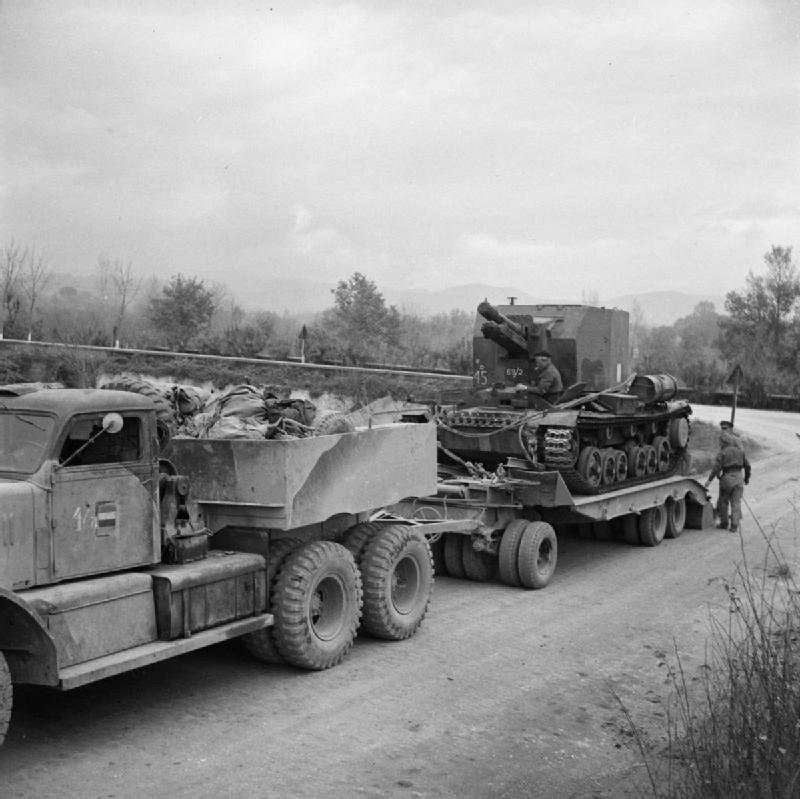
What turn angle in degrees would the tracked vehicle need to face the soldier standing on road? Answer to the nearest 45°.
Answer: approximately 180°

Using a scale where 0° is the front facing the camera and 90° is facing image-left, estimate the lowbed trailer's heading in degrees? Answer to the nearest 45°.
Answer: approximately 45°

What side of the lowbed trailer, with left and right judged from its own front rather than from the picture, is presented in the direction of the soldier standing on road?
back

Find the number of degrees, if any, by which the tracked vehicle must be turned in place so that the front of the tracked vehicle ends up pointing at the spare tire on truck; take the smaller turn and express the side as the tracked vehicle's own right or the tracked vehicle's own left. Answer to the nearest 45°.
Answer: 0° — it already faces it

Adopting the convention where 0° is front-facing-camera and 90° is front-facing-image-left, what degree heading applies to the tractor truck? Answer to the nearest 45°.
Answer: approximately 45°

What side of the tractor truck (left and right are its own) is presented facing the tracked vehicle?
back

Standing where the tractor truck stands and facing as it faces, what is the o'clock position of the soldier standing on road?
The soldier standing on road is roughly at 6 o'clock from the tractor truck.
